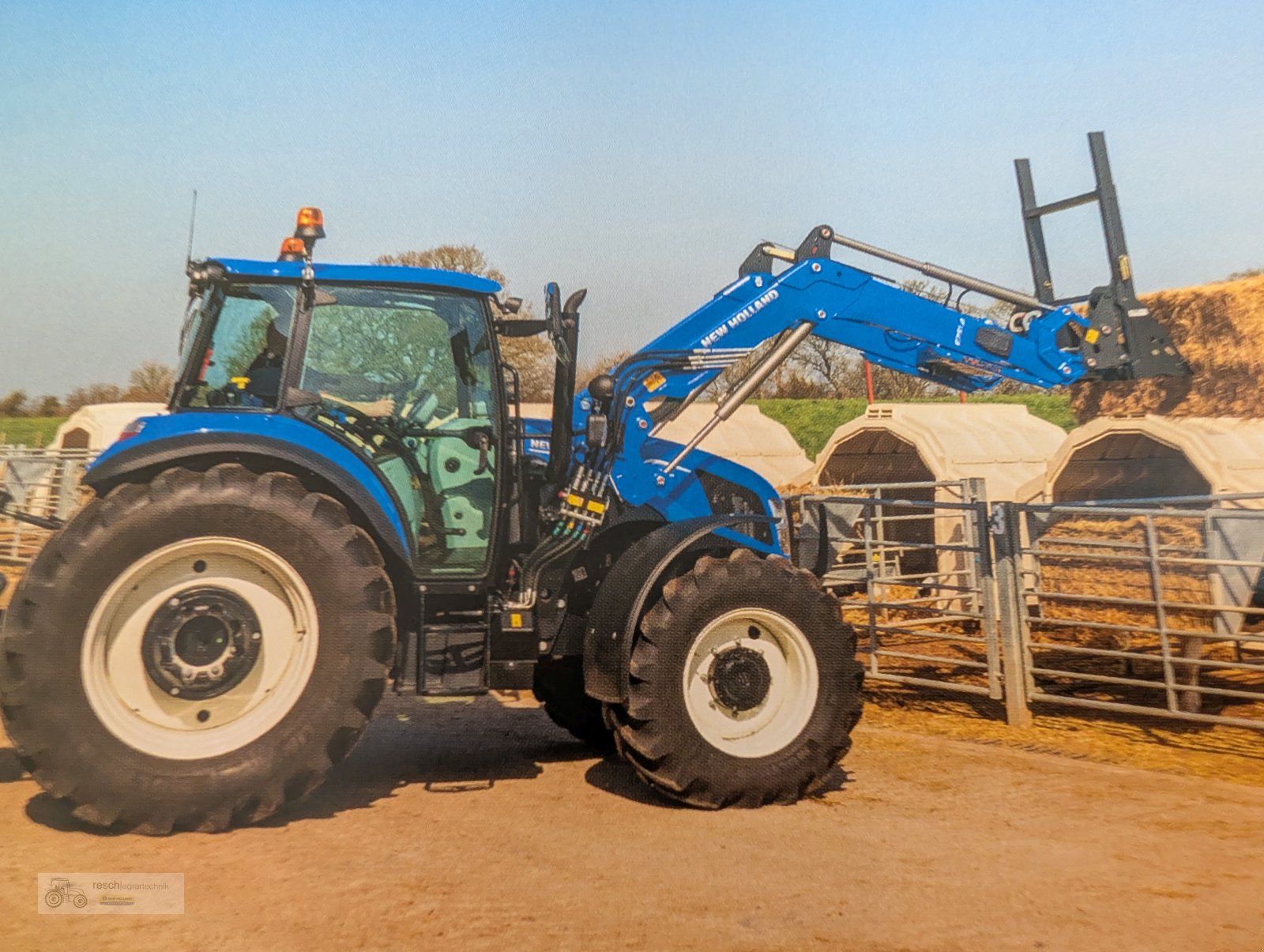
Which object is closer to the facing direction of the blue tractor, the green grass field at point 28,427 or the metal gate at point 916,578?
the metal gate

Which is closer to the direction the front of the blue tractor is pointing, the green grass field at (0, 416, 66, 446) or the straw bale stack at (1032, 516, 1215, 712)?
the straw bale stack

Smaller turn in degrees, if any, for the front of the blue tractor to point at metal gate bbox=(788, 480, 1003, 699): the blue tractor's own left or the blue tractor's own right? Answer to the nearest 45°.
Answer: approximately 45° to the blue tractor's own left

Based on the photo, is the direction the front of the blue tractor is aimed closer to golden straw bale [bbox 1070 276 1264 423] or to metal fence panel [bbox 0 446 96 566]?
the golden straw bale

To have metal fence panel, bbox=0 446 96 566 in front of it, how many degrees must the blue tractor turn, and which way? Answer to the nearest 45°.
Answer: approximately 135° to its left

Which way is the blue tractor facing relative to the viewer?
to the viewer's right

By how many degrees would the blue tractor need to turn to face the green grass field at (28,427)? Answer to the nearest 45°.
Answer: approximately 135° to its left

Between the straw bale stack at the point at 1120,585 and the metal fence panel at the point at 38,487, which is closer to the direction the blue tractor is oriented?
the straw bale stack

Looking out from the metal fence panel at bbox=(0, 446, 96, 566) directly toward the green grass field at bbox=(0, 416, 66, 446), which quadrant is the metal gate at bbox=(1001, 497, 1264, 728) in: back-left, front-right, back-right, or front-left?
back-right
